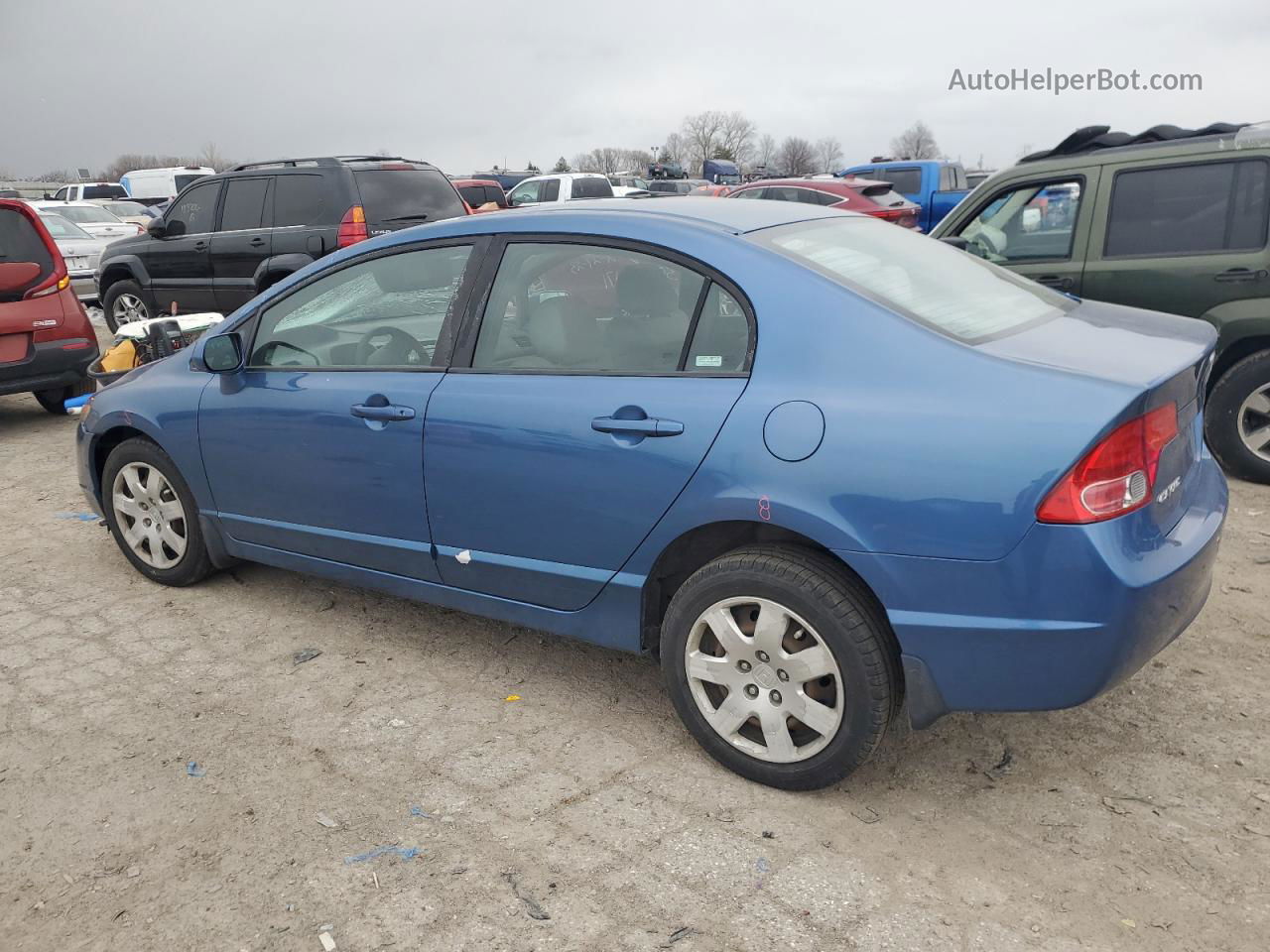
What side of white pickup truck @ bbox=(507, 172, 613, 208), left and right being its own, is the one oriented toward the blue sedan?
left

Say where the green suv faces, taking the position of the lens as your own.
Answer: facing to the left of the viewer

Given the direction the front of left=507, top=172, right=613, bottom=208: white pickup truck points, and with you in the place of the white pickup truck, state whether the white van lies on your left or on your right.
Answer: on your right

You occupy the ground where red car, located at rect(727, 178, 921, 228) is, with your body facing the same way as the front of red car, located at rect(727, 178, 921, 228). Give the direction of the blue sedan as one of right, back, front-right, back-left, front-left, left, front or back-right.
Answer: back-left

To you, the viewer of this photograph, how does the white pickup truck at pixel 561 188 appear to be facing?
facing to the left of the viewer

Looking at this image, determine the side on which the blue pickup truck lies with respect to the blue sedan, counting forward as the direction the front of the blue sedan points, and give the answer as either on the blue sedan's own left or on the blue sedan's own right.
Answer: on the blue sedan's own right

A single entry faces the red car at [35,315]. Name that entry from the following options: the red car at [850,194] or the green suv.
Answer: the green suv

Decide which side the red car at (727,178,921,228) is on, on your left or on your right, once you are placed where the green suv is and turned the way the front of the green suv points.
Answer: on your right

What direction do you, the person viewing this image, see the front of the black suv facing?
facing away from the viewer and to the left of the viewer

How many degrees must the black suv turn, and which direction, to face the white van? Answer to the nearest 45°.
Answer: approximately 45° to its right

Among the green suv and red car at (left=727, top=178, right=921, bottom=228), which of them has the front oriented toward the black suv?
the green suv

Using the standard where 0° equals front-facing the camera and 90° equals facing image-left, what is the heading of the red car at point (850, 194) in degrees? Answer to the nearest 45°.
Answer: approximately 135°

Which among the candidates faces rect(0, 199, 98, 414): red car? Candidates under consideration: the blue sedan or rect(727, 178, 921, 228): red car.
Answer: the blue sedan
